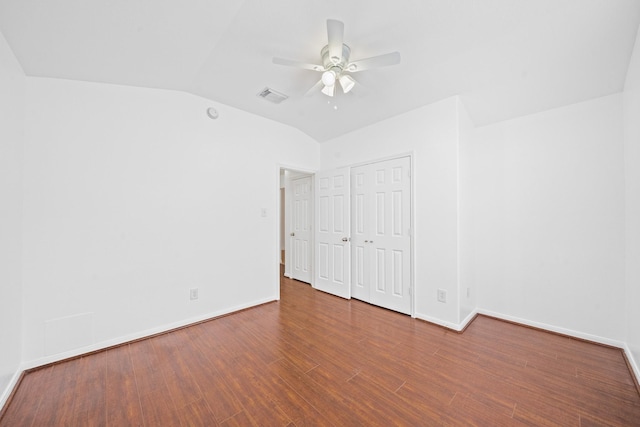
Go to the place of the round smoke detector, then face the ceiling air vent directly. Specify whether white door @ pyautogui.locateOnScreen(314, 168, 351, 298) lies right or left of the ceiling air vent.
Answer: left

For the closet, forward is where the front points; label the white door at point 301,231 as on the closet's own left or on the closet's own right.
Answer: on the closet's own right

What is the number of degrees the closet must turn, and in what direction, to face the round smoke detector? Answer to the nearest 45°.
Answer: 0° — it already faces it

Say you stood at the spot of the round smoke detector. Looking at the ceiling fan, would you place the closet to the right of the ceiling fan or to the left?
left

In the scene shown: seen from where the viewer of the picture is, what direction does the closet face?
facing the viewer and to the left of the viewer
